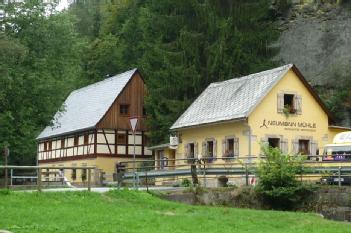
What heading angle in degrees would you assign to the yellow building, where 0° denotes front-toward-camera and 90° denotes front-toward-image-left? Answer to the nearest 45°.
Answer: approximately 315°

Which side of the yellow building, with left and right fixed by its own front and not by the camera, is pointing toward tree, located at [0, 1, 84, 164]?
right

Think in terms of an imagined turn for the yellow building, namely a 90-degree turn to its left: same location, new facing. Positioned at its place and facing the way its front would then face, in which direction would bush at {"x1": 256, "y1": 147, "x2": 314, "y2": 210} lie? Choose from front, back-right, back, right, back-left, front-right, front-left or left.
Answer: back-right

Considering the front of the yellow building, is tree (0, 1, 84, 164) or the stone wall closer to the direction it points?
the stone wall
